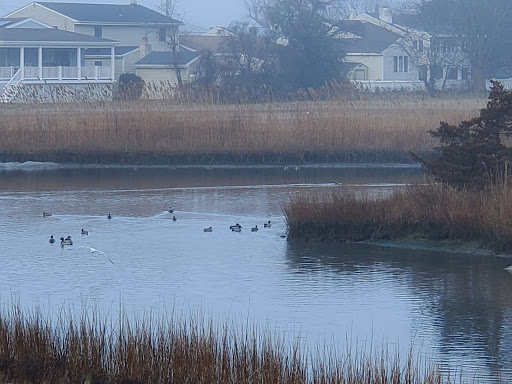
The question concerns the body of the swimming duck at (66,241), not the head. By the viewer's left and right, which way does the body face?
facing to the left of the viewer
